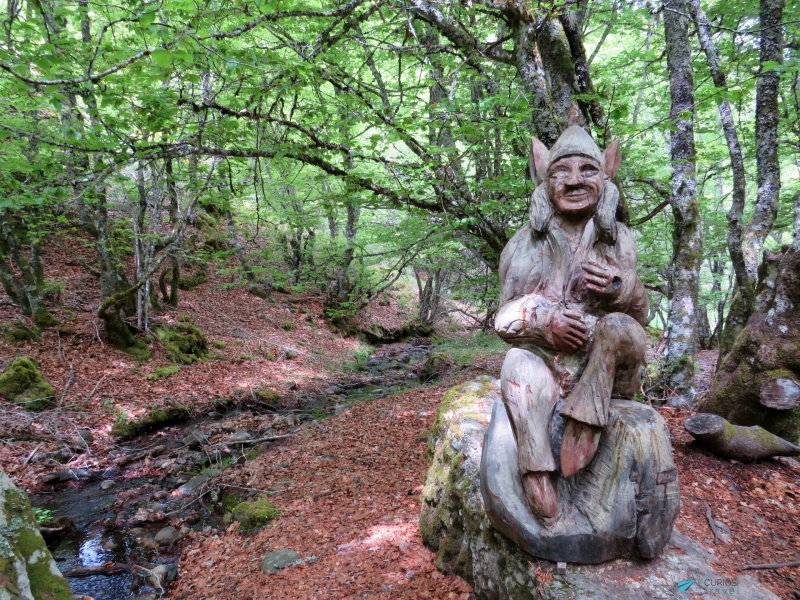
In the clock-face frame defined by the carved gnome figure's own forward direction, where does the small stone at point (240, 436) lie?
The small stone is roughly at 4 o'clock from the carved gnome figure.

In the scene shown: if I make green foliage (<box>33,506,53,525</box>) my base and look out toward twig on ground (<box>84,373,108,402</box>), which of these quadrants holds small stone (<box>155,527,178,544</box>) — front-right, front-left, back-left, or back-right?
back-right

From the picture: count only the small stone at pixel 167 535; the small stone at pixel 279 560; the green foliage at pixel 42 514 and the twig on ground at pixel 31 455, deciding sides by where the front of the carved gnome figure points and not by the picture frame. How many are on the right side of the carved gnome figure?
4

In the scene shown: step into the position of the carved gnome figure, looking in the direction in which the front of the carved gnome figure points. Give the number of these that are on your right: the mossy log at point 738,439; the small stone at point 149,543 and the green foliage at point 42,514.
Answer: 2

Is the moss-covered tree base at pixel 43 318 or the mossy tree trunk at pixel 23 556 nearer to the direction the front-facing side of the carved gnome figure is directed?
the mossy tree trunk

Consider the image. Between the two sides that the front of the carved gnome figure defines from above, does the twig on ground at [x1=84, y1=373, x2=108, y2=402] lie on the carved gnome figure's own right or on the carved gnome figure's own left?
on the carved gnome figure's own right

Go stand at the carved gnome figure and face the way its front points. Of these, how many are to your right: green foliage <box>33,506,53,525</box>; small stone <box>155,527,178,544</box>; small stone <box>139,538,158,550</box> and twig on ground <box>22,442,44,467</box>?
4

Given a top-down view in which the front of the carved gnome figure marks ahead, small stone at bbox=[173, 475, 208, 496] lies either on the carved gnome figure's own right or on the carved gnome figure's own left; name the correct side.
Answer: on the carved gnome figure's own right

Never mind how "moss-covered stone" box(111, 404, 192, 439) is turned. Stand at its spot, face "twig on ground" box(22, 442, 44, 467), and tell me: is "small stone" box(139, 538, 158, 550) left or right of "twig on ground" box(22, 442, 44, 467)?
left

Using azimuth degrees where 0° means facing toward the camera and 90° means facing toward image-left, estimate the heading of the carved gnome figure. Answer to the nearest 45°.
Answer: approximately 0°

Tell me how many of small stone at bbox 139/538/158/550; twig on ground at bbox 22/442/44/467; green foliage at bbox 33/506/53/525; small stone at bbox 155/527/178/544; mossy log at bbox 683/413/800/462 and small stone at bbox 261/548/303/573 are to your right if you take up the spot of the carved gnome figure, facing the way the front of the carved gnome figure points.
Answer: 5

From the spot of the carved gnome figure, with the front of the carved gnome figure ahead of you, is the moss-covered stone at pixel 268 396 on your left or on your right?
on your right

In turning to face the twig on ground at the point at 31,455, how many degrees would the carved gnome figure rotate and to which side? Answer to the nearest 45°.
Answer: approximately 90° to its right

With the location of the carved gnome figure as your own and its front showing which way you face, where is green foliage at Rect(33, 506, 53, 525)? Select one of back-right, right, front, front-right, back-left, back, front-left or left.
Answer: right

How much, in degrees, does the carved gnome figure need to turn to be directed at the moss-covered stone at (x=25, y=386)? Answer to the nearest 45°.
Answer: approximately 90° to its right
